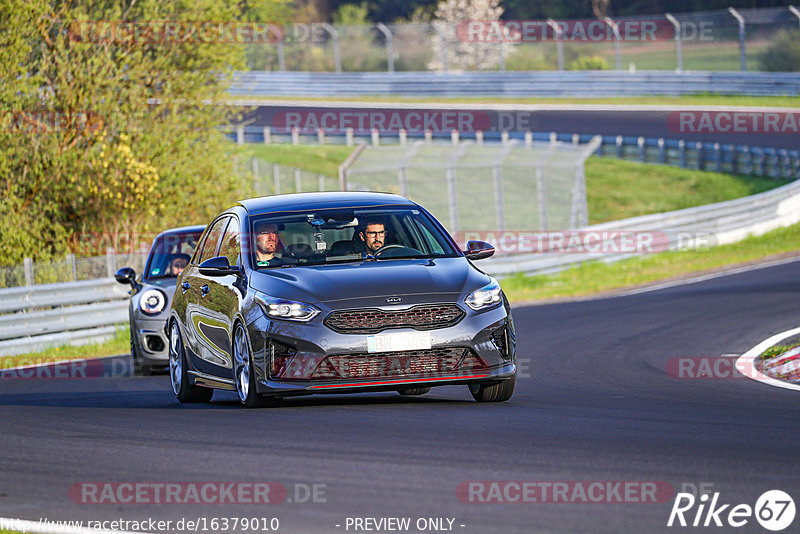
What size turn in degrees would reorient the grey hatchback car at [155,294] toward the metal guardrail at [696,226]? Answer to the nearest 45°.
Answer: approximately 135° to its left

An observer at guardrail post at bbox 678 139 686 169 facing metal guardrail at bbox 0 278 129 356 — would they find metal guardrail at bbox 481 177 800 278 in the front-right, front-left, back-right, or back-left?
front-left

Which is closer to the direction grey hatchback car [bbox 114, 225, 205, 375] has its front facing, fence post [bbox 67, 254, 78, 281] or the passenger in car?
the passenger in car

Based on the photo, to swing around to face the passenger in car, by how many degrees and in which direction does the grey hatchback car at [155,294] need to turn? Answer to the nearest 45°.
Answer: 0° — it already faces them

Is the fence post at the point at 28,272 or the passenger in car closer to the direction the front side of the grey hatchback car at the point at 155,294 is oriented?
the passenger in car

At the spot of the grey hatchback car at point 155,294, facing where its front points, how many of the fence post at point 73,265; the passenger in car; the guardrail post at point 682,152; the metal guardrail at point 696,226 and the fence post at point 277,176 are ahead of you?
1

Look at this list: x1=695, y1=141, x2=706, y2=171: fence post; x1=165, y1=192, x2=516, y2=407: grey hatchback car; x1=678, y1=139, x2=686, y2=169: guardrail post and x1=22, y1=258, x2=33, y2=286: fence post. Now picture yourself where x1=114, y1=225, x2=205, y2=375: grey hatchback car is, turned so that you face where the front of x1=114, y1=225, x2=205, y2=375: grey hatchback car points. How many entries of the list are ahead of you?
1

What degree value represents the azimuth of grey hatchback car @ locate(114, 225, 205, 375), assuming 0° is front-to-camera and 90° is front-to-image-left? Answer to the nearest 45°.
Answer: approximately 0°

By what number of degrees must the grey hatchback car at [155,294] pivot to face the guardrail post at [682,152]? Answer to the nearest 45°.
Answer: approximately 135° to its left

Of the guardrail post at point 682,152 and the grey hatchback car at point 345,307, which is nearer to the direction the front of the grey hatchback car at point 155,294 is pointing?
the grey hatchback car

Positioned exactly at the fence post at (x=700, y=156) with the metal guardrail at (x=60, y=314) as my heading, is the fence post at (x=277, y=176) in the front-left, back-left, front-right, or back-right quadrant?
front-right

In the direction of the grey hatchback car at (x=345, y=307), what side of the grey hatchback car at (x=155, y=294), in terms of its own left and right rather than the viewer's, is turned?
front

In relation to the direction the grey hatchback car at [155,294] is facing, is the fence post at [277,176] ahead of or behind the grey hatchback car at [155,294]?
behind

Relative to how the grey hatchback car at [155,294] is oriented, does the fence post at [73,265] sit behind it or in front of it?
behind

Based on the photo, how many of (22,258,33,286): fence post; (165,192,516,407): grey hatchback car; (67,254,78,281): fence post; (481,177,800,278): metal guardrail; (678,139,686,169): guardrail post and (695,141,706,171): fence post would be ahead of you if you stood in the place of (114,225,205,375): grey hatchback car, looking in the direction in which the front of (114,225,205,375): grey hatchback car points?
1
